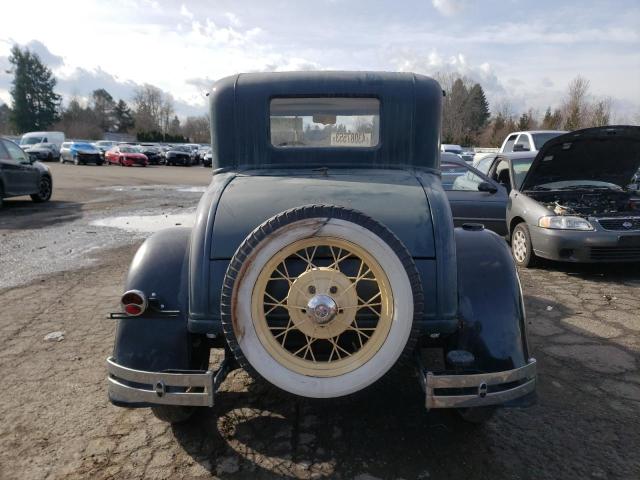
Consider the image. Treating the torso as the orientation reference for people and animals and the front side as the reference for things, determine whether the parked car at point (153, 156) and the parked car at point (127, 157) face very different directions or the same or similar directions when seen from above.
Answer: same or similar directions

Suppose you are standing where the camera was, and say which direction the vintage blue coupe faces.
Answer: facing away from the viewer

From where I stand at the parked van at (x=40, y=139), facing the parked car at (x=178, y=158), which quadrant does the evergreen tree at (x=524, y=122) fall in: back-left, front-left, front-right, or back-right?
front-left

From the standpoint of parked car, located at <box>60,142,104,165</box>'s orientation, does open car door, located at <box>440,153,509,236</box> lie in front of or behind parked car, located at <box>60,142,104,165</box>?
in front

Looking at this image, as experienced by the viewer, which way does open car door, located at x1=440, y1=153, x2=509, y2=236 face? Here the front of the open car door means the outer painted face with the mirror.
facing the viewer and to the right of the viewer

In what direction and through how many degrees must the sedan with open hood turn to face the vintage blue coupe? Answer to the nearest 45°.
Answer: approximately 45° to its right

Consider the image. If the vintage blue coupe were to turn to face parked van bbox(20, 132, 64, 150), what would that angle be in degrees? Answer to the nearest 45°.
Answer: approximately 45° to its left

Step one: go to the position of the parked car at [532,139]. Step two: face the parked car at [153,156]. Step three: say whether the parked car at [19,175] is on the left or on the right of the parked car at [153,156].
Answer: left

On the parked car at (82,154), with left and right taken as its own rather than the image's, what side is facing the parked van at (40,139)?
back

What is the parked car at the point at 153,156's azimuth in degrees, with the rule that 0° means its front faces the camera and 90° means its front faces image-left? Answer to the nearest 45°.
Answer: approximately 315°

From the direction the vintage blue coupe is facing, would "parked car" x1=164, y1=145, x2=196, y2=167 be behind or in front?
in front
